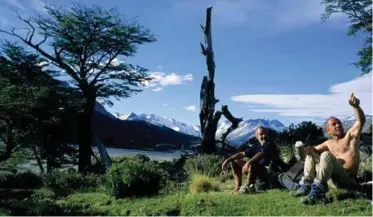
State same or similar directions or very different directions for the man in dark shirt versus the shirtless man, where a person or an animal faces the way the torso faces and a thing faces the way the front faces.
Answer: same or similar directions

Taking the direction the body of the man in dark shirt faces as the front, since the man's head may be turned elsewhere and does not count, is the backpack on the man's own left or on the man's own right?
on the man's own left

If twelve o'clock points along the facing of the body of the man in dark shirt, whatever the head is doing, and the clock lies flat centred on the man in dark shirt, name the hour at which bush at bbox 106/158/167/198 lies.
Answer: The bush is roughly at 2 o'clock from the man in dark shirt.

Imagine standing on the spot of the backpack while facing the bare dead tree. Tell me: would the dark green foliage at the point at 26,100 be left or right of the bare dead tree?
left

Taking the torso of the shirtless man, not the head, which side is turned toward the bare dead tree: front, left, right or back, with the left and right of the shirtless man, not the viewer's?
right

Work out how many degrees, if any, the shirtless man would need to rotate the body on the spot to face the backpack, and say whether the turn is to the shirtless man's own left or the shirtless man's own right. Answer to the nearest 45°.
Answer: approximately 90° to the shirtless man's own right

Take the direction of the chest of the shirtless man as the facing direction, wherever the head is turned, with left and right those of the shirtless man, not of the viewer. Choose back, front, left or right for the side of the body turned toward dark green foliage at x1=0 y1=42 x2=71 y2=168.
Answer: right

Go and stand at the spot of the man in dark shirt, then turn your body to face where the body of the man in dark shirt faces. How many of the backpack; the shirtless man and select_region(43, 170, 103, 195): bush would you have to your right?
1

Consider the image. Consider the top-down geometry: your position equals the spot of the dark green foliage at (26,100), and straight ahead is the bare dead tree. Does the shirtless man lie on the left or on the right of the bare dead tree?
right

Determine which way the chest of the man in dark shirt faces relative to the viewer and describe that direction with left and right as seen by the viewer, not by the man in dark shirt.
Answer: facing the viewer and to the left of the viewer

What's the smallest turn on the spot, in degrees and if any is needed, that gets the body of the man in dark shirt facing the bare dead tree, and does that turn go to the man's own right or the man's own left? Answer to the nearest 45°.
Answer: approximately 135° to the man's own right

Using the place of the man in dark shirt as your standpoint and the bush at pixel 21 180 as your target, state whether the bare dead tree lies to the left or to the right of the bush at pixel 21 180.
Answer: right

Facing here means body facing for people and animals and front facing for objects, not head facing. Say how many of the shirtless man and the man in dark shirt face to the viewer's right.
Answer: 0

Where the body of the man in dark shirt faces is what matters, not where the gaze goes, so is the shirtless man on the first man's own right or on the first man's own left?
on the first man's own left
